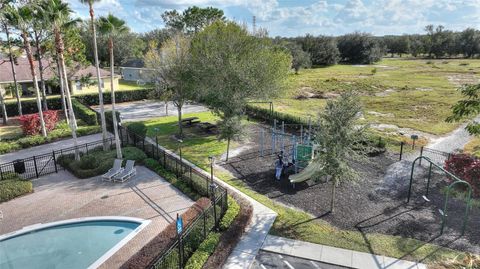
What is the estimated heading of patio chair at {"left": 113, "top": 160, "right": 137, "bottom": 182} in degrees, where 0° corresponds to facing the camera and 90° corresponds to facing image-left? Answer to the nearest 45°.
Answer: approximately 45°

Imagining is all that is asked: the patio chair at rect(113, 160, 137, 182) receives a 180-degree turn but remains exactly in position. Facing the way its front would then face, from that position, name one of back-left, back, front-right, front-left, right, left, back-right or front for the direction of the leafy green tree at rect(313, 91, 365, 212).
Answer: right

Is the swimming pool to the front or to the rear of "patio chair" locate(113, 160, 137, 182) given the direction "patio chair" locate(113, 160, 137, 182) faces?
to the front

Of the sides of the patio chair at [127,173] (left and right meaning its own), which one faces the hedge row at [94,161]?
right

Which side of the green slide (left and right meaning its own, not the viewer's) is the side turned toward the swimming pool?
front

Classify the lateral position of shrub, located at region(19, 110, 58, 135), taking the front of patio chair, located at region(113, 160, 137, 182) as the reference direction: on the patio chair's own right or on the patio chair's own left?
on the patio chair's own right

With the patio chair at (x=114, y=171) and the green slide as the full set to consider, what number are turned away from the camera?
0

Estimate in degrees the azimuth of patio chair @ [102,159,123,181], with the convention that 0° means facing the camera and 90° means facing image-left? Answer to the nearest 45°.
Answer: approximately 45°

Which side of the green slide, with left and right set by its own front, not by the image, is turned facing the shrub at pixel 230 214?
front

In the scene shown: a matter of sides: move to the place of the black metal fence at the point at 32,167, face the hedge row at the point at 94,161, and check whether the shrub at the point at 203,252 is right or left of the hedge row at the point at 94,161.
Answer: right

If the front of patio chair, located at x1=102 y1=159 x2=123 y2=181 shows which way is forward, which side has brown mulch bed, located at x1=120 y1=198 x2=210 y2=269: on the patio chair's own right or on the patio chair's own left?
on the patio chair's own left

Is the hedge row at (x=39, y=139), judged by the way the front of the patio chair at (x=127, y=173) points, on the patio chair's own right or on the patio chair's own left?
on the patio chair's own right

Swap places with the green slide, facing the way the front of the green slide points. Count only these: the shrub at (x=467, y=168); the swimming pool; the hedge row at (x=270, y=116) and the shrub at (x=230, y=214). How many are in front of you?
2

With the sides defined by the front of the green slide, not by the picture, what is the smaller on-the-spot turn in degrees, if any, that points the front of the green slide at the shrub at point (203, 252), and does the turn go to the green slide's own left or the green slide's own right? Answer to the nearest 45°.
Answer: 0° — it already faces it

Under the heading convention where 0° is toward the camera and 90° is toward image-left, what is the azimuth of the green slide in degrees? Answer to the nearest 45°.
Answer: approximately 45°

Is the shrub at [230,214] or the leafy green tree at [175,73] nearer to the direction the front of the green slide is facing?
the shrub
